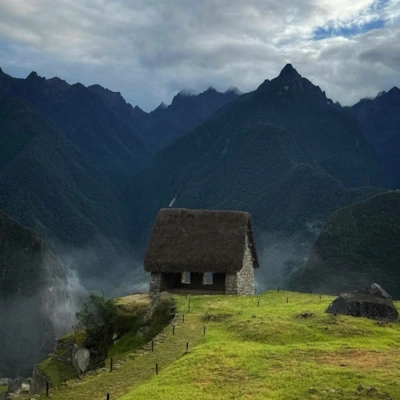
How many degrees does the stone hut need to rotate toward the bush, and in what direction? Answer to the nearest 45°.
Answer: approximately 45° to its right

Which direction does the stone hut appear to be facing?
toward the camera

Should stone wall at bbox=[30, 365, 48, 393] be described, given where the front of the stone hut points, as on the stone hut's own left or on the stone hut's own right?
on the stone hut's own right

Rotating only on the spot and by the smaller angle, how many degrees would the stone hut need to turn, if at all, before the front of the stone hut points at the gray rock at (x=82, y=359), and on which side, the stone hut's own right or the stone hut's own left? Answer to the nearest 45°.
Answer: approximately 45° to the stone hut's own right

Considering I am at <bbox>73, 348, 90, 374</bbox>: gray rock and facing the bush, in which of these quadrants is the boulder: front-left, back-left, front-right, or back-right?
front-right

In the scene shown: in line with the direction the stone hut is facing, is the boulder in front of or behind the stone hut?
in front
